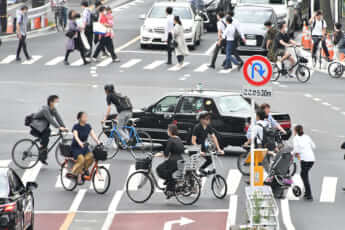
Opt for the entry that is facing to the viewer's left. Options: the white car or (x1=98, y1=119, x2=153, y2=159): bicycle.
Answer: the bicycle

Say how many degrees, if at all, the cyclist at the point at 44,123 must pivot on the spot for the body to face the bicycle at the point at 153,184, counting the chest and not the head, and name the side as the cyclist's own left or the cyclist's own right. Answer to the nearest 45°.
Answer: approximately 45° to the cyclist's own right

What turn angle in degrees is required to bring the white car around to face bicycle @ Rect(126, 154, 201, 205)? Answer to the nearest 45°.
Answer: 0° — it already faces it

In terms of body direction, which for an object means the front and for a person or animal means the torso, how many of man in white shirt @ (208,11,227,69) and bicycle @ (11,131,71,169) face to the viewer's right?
1

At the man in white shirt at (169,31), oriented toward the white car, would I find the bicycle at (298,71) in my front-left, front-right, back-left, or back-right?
back-right

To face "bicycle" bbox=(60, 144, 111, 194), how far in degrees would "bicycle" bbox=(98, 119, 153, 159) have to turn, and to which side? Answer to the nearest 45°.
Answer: approximately 90° to its left

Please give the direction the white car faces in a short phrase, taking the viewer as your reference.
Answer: facing the viewer

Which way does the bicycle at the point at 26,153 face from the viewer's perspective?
to the viewer's right

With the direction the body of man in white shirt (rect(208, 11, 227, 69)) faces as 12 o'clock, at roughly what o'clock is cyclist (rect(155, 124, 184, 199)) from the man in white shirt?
The cyclist is roughly at 9 o'clock from the man in white shirt.

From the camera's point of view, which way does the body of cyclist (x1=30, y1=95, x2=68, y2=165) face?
to the viewer's right

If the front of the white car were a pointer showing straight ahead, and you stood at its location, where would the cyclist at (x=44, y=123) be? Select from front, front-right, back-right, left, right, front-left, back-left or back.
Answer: front

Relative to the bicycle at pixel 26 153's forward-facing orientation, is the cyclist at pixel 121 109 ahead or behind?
ahead

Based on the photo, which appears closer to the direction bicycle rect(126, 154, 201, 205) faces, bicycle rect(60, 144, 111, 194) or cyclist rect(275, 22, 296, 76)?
the bicycle

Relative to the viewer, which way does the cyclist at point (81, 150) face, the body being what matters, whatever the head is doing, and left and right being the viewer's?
facing the viewer and to the right of the viewer

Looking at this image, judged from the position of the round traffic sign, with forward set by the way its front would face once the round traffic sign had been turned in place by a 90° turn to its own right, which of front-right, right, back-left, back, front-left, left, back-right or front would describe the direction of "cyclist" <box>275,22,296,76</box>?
right

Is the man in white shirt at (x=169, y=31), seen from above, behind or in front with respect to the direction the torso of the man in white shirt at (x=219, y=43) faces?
in front

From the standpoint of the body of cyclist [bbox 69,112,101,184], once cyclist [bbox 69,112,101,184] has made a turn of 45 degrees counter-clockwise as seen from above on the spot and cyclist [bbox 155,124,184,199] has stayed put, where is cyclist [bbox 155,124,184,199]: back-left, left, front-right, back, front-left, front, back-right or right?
front-right
